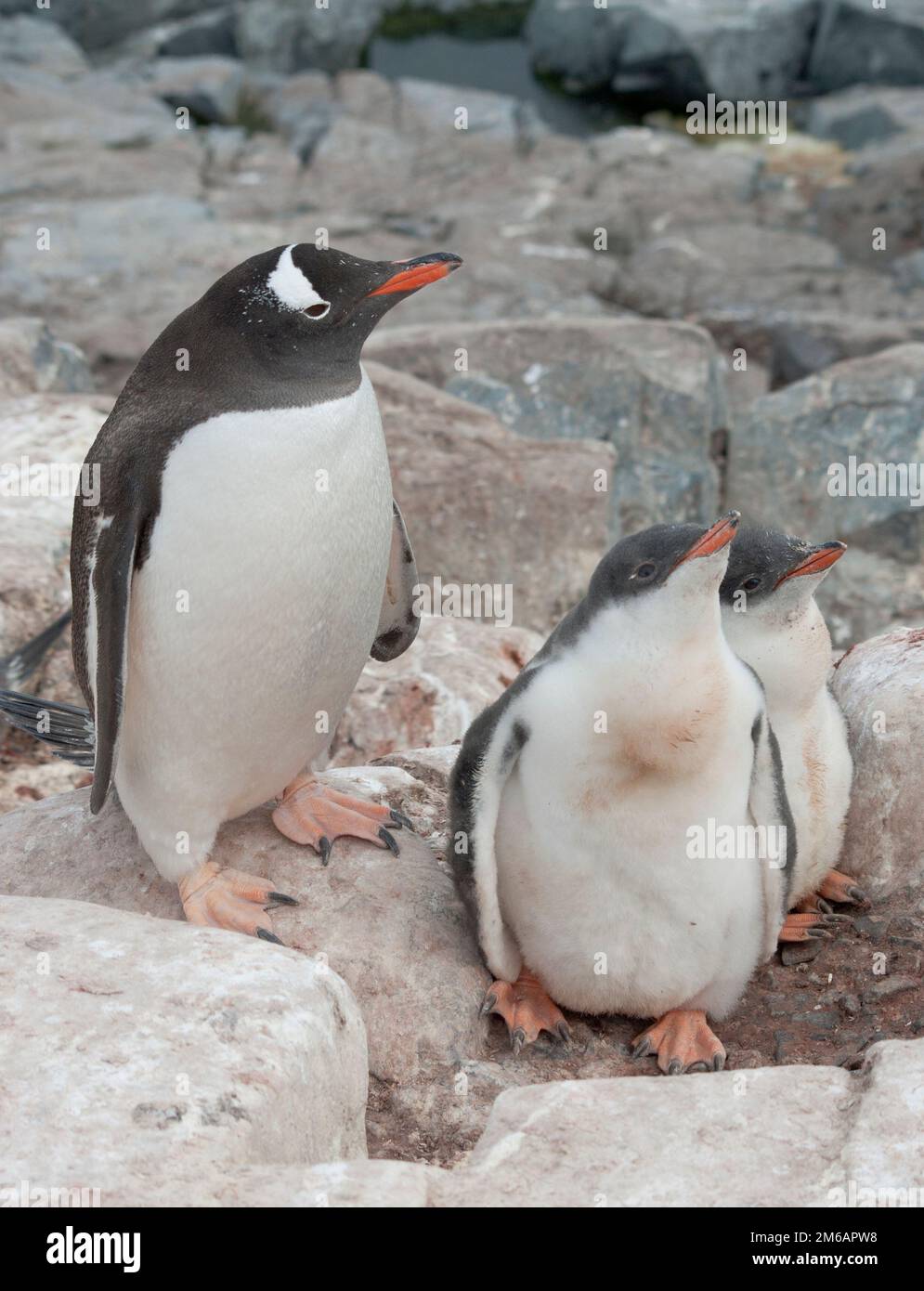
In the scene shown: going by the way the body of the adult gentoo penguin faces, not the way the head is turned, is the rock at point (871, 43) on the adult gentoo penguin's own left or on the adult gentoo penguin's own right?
on the adult gentoo penguin's own left

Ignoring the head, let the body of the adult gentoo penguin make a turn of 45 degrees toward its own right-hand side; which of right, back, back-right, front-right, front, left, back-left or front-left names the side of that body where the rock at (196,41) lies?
back

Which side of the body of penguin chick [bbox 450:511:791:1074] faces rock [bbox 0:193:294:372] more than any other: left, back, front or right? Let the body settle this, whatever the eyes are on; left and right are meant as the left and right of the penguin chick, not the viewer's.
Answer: back

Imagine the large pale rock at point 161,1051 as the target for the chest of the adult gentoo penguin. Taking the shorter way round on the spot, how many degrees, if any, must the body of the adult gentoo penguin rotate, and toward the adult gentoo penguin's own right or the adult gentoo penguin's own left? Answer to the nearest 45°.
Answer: approximately 45° to the adult gentoo penguin's own right

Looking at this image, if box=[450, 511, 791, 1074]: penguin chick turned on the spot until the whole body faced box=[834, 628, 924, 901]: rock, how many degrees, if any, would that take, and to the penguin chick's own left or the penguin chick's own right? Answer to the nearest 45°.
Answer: approximately 135° to the penguin chick's own left

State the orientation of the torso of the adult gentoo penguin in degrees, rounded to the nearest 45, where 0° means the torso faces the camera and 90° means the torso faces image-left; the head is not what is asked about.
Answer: approximately 315°

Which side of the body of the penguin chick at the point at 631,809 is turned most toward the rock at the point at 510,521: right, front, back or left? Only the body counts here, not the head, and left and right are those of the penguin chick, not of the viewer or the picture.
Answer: back

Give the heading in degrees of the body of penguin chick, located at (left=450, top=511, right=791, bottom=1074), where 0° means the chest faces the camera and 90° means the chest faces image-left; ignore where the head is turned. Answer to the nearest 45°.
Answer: approximately 0°

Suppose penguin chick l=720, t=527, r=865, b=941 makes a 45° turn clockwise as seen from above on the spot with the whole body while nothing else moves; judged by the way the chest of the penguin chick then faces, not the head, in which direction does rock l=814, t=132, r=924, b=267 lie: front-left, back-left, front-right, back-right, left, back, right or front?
back

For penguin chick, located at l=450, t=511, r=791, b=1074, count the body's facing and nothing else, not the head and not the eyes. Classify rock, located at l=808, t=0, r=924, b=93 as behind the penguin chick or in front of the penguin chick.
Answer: behind

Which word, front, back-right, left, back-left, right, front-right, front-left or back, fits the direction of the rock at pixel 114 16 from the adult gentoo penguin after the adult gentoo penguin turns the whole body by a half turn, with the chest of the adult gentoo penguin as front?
front-right

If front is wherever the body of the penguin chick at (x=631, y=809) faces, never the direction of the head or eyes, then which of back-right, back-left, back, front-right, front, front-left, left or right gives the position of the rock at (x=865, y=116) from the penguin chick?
back
